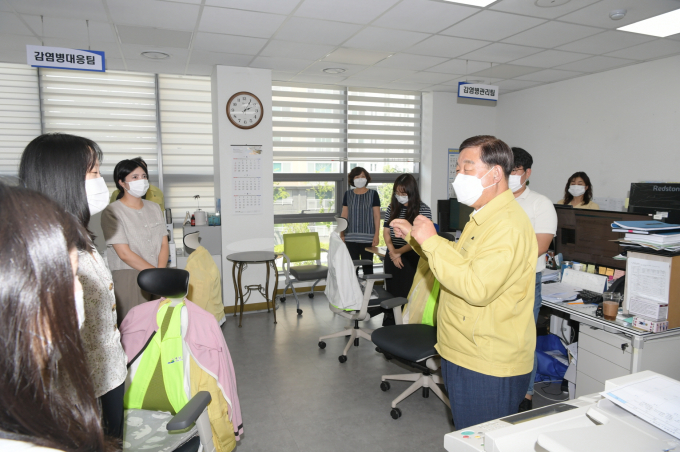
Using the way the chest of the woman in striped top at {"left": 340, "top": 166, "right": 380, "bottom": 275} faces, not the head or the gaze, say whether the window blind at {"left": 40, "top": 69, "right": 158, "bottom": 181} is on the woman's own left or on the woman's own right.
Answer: on the woman's own right

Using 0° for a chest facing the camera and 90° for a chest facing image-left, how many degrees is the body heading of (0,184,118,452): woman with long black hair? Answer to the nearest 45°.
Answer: approximately 270°

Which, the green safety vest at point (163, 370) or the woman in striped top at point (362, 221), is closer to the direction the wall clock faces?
the green safety vest

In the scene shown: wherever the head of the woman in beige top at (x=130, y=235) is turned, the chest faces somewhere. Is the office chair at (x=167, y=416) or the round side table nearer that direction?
the office chair
